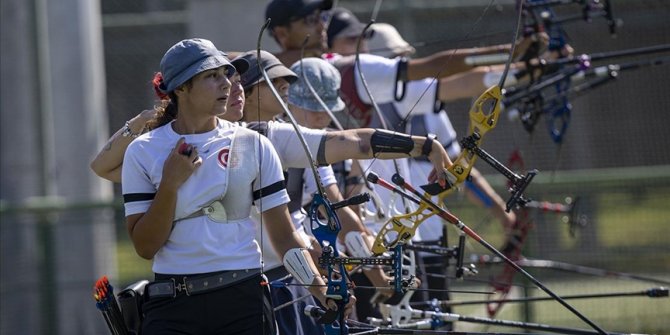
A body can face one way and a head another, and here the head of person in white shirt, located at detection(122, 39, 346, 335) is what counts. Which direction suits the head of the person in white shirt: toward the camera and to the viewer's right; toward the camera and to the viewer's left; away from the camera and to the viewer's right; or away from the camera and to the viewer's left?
toward the camera and to the viewer's right

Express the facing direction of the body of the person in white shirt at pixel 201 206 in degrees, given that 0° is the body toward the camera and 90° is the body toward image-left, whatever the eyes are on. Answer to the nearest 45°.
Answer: approximately 0°
